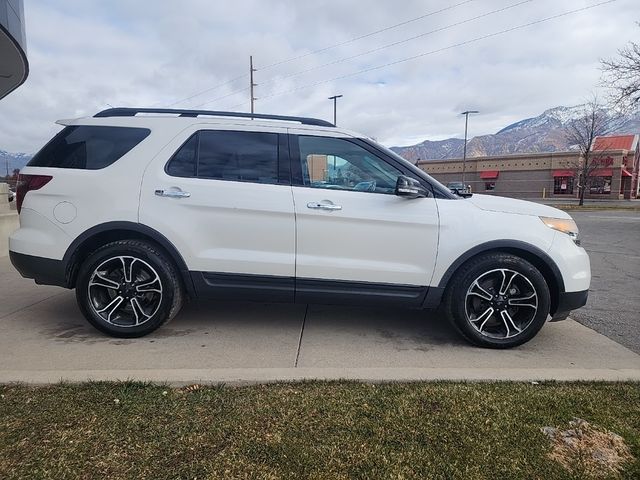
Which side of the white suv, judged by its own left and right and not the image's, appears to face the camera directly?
right
